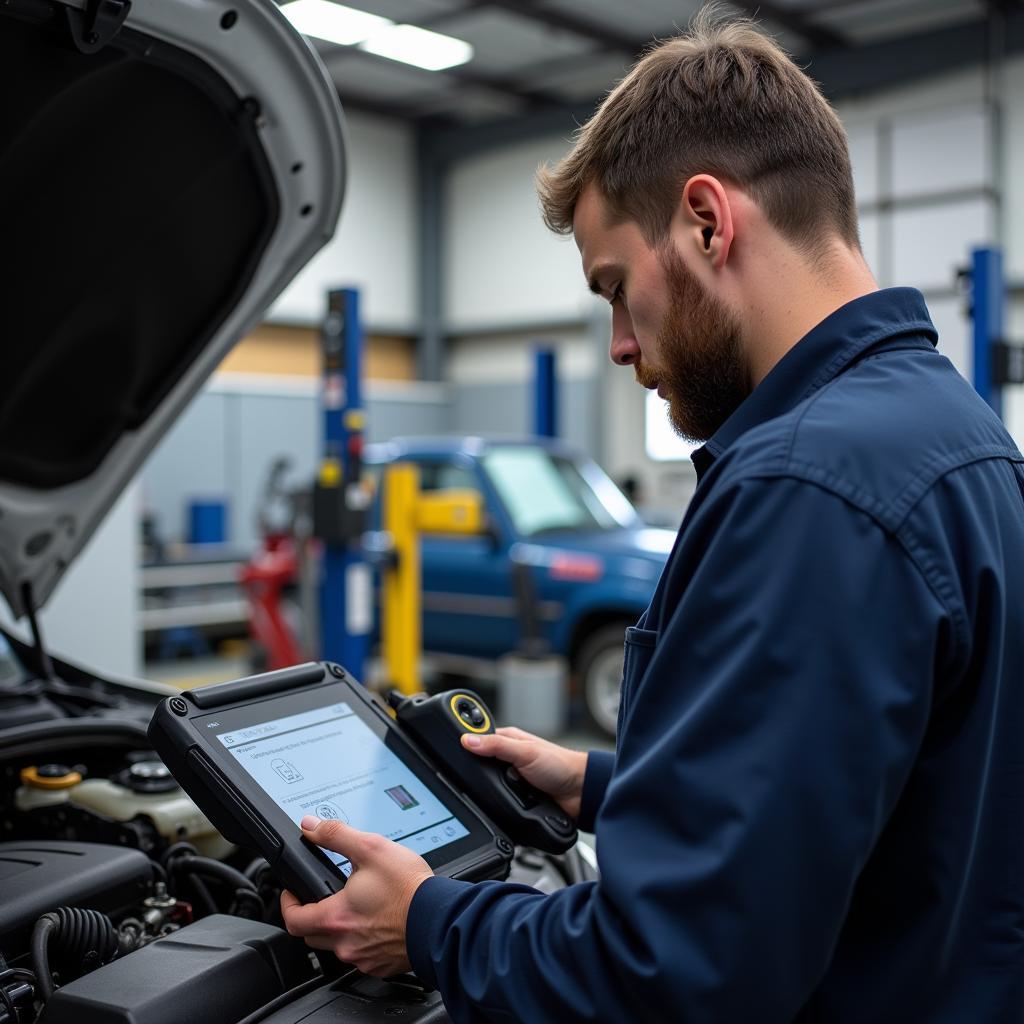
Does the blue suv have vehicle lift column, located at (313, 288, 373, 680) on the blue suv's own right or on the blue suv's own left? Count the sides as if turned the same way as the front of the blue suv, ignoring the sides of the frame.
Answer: on the blue suv's own right

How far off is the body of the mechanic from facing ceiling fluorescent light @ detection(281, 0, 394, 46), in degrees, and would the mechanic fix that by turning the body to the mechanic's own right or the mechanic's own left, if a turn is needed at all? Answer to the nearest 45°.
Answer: approximately 45° to the mechanic's own right

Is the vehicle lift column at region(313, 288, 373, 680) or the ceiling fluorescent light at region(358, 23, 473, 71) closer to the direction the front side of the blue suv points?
the vehicle lift column

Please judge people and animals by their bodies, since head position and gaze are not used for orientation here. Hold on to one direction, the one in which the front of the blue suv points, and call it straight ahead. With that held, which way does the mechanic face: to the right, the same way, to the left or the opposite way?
the opposite way

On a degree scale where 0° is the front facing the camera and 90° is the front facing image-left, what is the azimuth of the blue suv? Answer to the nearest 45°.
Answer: approximately 315°

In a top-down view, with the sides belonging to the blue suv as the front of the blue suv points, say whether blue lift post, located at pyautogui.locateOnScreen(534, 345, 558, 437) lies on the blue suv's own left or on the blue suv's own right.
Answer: on the blue suv's own left

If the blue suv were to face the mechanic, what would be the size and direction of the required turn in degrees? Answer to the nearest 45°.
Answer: approximately 45° to its right
